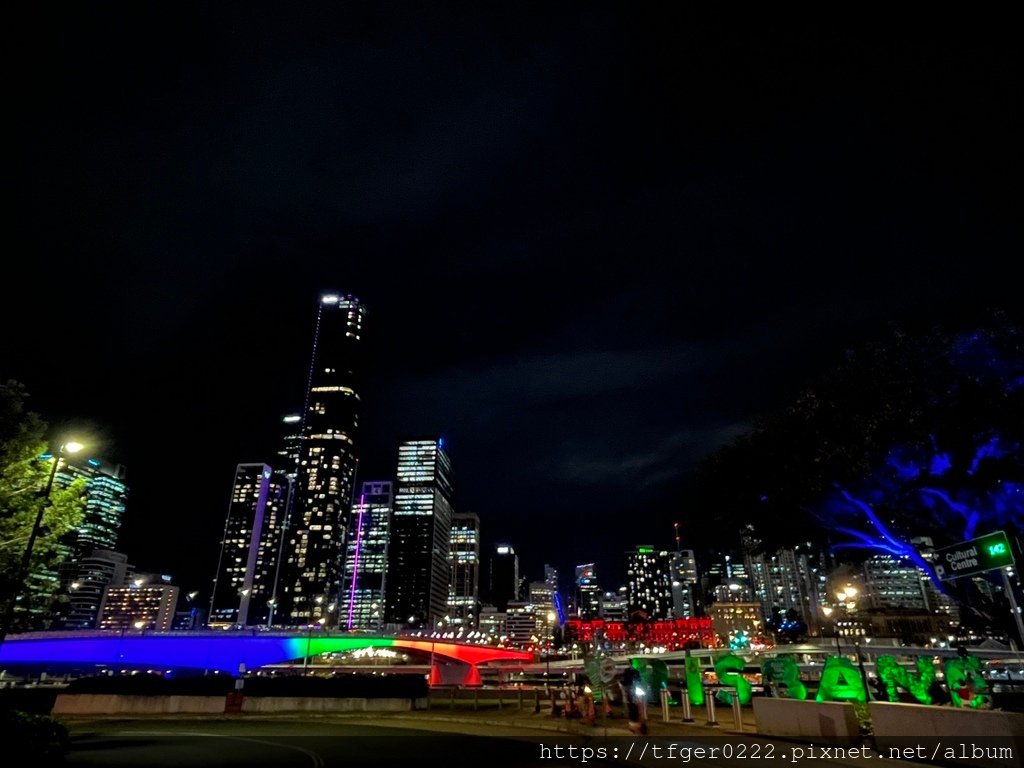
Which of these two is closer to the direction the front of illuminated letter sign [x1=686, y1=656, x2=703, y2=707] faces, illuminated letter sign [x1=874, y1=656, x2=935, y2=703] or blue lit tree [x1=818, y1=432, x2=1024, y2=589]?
the illuminated letter sign

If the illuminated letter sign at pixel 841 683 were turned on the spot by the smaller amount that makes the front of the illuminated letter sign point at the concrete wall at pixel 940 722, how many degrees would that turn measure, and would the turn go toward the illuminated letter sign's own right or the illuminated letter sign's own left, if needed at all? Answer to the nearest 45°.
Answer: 0° — it already faces it

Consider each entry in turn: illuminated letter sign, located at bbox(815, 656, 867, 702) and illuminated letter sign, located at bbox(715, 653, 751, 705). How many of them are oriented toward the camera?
2

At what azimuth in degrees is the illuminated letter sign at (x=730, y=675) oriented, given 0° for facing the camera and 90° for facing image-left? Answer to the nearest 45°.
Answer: approximately 0°

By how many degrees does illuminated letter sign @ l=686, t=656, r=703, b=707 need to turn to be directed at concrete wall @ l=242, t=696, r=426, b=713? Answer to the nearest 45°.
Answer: approximately 90° to its right

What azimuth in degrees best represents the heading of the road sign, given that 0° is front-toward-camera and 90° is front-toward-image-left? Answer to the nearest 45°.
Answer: approximately 0°
